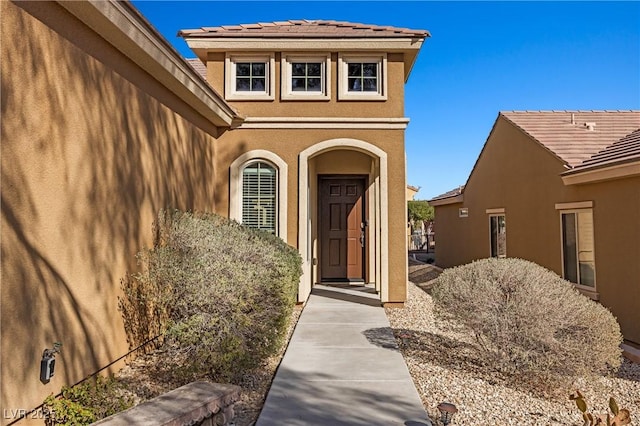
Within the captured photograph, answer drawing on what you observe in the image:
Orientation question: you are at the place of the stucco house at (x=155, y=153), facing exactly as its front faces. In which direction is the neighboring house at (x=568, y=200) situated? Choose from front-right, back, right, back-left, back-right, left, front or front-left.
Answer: left

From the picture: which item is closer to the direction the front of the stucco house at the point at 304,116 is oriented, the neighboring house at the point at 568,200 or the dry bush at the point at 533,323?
the dry bush

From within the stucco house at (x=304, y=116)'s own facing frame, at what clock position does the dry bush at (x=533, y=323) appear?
The dry bush is roughly at 11 o'clock from the stucco house.

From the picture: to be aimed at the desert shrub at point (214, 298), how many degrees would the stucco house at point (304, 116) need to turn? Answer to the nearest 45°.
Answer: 0° — it already faces it

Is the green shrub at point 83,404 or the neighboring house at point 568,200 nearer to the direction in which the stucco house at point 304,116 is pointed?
the green shrub

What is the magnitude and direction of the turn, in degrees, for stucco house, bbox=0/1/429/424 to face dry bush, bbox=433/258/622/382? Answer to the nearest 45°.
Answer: approximately 45° to its left

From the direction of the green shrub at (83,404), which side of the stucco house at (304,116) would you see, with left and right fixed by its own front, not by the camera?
front

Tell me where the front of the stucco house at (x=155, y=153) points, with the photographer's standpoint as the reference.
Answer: facing the viewer

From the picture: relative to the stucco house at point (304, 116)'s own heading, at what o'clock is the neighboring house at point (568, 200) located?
The neighboring house is roughly at 9 o'clock from the stucco house.
